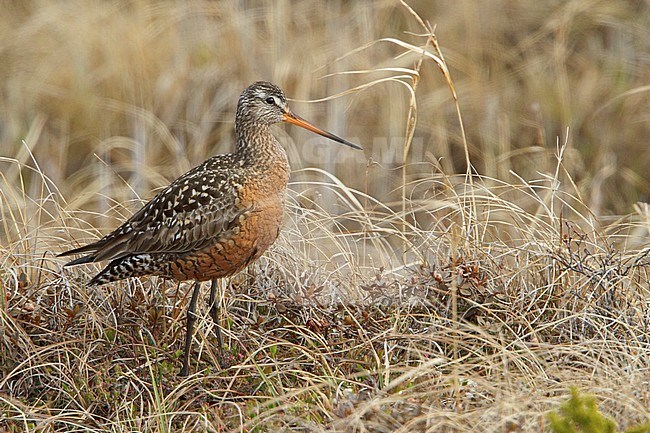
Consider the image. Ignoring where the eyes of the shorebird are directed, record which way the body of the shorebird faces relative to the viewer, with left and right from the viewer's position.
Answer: facing to the right of the viewer
